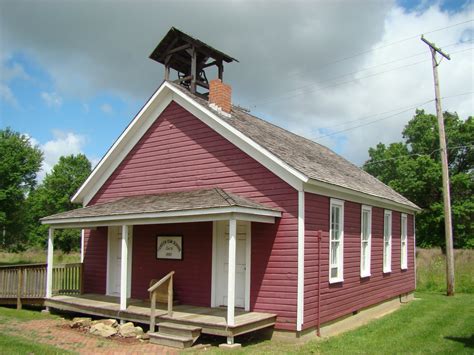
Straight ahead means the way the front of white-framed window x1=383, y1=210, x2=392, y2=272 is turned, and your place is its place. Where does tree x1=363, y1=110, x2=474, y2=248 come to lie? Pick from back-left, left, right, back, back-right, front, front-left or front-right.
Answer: back-left

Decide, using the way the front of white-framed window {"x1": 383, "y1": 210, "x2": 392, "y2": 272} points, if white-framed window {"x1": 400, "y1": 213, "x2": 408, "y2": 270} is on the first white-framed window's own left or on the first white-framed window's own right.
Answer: on the first white-framed window's own left

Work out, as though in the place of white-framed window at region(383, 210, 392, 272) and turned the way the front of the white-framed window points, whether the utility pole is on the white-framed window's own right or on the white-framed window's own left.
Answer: on the white-framed window's own left

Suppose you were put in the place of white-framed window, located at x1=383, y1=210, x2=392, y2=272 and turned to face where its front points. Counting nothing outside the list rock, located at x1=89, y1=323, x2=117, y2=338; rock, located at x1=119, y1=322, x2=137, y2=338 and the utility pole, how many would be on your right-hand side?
2

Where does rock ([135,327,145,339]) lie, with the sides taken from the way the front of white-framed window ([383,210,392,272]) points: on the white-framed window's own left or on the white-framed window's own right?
on the white-framed window's own right

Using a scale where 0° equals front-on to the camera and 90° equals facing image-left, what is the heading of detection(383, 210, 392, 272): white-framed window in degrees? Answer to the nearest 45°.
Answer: approximately 315°

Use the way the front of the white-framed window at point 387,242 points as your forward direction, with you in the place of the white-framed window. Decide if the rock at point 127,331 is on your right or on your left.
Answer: on your right

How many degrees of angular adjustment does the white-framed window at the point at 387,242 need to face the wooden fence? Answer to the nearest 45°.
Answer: approximately 90° to its right
